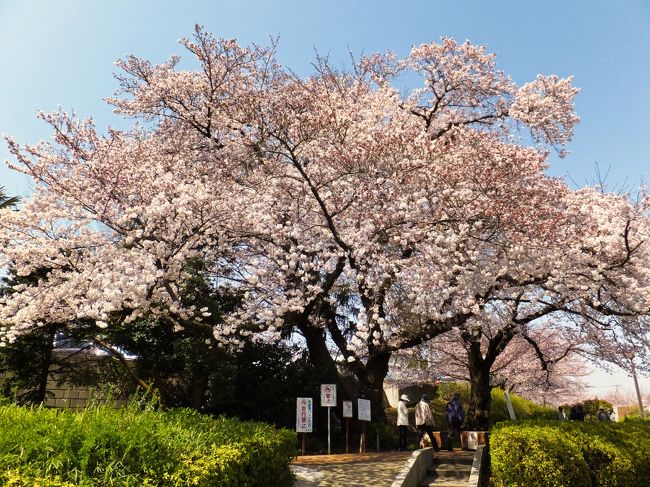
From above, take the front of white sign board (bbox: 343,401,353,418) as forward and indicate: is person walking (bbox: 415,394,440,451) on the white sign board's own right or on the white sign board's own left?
on the white sign board's own left

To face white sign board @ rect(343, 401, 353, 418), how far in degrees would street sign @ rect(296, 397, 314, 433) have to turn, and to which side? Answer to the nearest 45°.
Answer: approximately 135° to its left

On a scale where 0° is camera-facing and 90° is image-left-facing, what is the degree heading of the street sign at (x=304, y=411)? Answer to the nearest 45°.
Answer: approximately 0°

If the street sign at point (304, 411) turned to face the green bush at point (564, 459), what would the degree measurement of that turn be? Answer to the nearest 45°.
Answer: approximately 45° to its left

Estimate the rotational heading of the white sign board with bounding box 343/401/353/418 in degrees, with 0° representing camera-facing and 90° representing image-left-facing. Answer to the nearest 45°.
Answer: approximately 0°

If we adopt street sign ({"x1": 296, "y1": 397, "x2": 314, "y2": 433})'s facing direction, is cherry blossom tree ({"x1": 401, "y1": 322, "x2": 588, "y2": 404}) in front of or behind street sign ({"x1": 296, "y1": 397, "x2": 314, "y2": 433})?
behind

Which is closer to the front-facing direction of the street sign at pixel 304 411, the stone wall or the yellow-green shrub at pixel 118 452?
the yellow-green shrub

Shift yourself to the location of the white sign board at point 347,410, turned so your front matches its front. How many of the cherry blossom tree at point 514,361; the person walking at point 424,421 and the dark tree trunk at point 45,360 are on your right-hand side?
1

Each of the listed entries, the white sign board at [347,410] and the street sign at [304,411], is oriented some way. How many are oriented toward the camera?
2

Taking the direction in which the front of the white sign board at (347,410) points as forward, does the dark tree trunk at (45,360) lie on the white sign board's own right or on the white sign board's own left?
on the white sign board's own right
